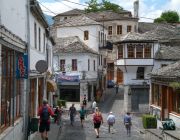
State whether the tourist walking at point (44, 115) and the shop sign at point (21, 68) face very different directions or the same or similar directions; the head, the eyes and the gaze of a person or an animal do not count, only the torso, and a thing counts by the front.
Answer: very different directions

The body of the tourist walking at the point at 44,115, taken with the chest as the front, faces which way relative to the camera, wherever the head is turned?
away from the camera
